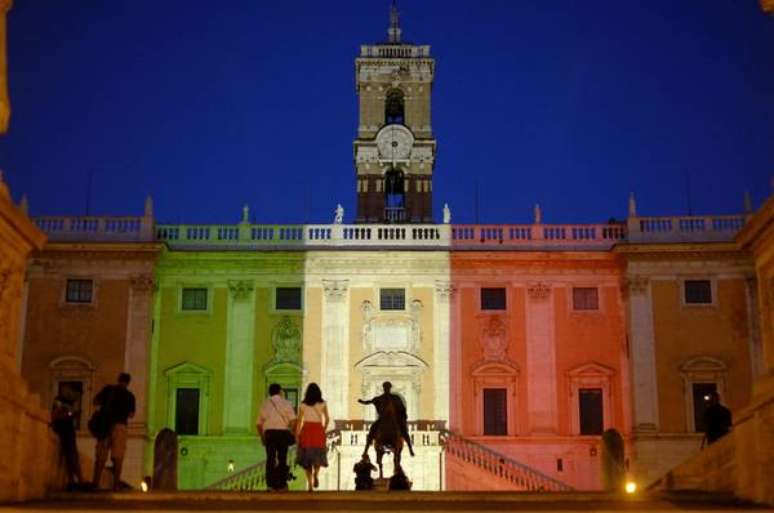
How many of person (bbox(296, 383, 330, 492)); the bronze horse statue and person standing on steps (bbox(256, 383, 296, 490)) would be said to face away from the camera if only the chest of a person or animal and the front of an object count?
2

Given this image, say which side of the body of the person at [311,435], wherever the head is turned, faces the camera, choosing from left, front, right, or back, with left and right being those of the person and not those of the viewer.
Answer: back

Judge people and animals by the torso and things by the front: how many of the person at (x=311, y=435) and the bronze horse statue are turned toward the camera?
1

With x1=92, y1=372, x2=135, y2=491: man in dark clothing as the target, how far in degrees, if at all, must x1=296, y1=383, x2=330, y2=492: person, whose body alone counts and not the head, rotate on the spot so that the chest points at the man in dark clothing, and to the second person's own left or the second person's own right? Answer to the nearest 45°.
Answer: approximately 135° to the second person's own left

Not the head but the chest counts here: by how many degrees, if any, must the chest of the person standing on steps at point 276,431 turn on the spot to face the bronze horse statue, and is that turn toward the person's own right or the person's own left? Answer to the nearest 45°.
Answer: approximately 45° to the person's own right

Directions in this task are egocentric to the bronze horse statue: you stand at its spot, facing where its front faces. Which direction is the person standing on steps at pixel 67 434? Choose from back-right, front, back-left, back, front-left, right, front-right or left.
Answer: front-right

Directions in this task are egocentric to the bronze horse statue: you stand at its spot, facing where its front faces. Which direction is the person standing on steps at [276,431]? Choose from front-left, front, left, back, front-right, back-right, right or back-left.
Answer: front-right

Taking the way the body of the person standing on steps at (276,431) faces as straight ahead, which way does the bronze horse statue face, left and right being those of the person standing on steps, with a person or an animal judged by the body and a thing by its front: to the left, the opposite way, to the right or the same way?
the opposite way

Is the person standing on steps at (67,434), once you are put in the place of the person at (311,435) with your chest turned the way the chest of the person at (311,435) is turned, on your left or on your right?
on your left

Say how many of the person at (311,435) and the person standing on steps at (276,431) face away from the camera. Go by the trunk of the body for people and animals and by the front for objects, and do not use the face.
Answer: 2

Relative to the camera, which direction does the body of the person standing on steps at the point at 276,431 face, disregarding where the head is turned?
away from the camera

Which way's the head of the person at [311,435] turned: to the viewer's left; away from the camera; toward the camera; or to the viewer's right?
away from the camera

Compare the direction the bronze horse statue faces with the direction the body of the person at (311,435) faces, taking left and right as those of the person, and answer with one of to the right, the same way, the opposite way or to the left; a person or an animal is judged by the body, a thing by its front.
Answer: the opposite way
